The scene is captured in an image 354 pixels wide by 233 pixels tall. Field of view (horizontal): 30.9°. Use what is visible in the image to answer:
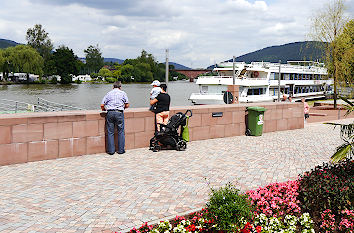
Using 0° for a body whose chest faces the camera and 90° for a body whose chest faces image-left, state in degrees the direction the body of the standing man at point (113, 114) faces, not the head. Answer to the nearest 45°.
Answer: approximately 180°

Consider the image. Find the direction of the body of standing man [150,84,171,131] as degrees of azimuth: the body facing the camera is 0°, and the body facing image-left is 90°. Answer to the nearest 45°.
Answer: approximately 135°

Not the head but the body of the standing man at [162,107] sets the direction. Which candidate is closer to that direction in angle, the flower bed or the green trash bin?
the green trash bin

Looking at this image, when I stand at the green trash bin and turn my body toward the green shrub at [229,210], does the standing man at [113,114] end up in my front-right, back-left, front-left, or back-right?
front-right

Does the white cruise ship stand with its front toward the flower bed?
no

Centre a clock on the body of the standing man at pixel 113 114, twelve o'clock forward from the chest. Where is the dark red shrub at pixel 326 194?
The dark red shrub is roughly at 5 o'clock from the standing man.

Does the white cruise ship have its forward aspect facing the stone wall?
no

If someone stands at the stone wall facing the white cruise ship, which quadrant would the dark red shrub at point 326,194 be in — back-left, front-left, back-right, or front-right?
back-right

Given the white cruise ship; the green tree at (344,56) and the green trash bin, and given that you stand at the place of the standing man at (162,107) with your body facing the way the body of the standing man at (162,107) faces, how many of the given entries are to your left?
0

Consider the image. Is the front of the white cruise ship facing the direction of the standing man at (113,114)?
no

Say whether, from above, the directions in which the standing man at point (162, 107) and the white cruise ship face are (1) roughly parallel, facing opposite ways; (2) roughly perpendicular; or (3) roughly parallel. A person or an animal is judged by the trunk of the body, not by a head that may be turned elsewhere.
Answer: roughly perpendicular
